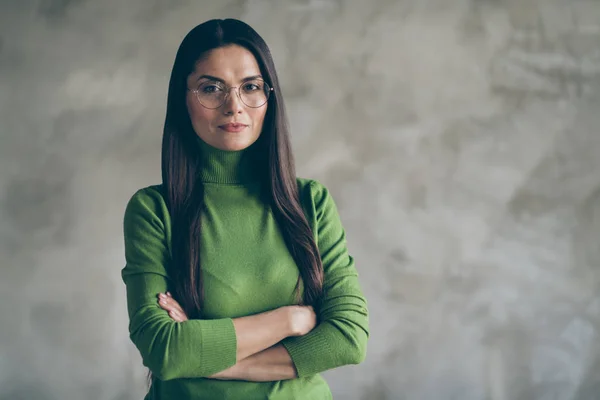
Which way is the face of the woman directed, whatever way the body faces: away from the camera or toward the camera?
toward the camera

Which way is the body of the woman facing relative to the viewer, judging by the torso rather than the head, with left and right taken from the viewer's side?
facing the viewer
